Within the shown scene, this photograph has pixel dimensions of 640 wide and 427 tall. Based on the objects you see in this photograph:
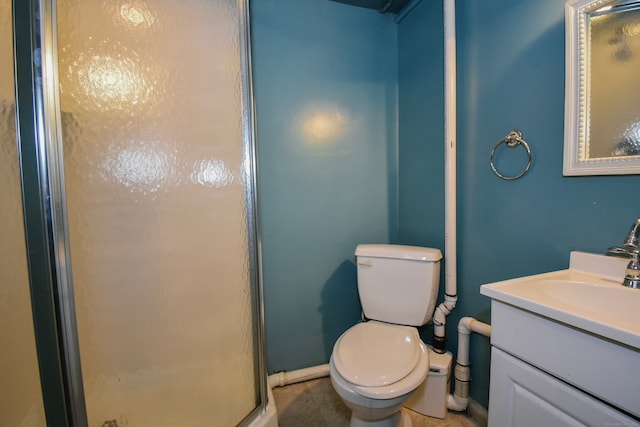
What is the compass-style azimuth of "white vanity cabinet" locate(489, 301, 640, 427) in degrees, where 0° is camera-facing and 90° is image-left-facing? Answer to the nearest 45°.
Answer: approximately 45°

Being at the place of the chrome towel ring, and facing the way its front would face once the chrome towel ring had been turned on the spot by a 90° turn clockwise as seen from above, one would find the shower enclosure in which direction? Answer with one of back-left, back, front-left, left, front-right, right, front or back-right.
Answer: left

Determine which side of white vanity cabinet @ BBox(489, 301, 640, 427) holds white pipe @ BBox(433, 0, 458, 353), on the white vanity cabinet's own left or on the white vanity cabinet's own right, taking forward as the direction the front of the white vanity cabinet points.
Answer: on the white vanity cabinet's own right

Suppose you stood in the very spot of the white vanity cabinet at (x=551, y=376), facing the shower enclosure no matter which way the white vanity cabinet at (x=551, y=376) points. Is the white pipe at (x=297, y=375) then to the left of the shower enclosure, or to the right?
right

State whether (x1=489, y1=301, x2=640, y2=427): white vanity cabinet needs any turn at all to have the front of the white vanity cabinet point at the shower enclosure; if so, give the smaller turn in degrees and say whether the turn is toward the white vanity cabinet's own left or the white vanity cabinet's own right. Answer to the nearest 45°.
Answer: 0° — it already faces it

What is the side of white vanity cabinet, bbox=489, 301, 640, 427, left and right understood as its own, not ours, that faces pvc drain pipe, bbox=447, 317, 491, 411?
right

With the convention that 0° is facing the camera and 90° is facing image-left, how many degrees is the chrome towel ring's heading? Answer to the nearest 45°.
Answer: approximately 45°

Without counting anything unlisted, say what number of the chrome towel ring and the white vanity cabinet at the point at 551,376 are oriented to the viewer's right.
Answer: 0

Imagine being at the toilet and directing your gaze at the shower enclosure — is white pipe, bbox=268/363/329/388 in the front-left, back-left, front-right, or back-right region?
front-right
